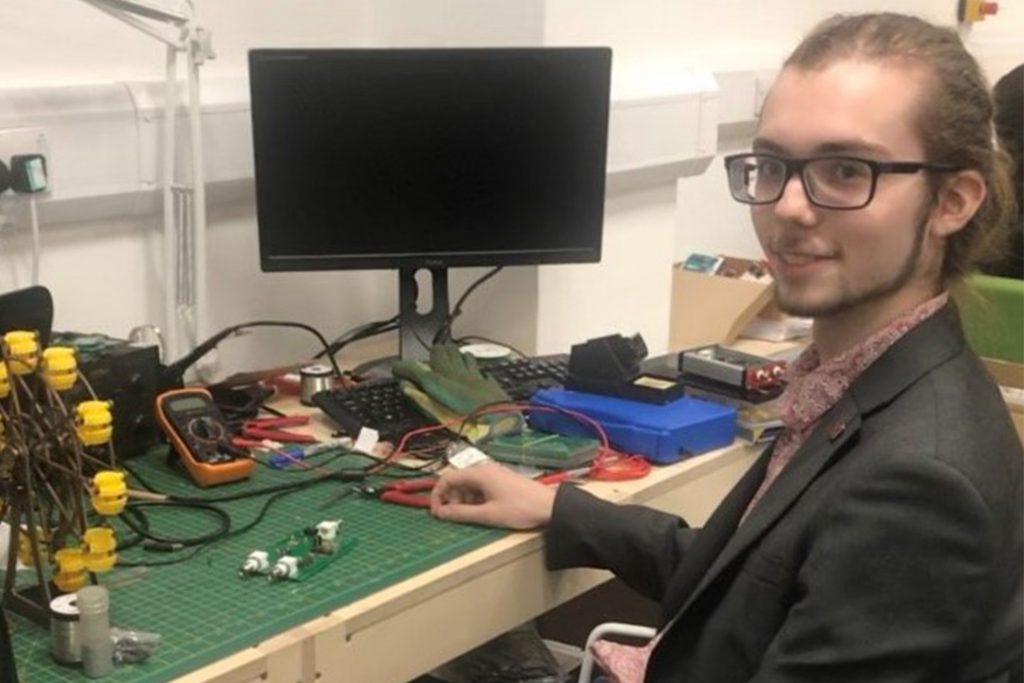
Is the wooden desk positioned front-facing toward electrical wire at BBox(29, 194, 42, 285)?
no

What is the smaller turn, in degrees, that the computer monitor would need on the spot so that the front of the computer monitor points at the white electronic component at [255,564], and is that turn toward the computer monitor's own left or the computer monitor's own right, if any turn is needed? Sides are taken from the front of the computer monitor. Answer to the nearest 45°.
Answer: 0° — it already faces it

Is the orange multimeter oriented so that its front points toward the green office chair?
no

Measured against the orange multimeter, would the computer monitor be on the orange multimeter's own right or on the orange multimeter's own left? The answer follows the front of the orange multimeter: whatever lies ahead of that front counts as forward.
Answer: on the orange multimeter's own left

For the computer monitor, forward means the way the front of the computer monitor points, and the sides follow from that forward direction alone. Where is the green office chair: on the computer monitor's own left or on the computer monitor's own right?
on the computer monitor's own left

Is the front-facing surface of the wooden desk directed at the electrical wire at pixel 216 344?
no

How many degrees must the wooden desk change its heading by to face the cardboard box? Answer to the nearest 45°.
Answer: approximately 90° to its left

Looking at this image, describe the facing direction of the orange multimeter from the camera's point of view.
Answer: facing the viewer and to the right of the viewer

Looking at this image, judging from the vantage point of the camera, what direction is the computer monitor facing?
facing the viewer
